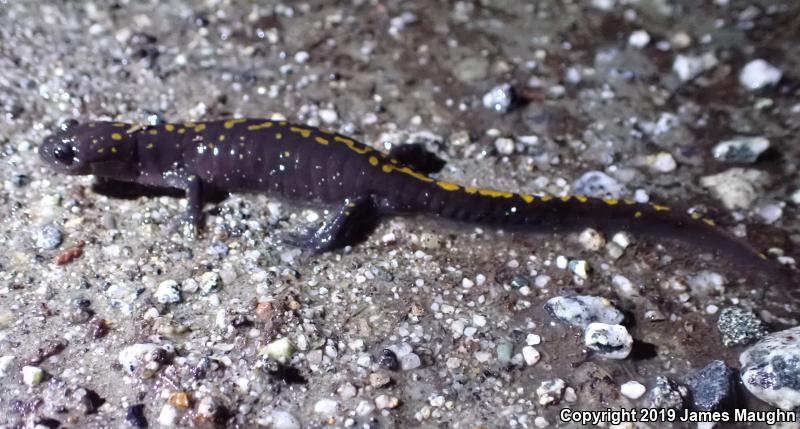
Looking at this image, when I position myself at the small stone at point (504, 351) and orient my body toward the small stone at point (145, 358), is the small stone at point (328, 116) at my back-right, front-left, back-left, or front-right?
front-right

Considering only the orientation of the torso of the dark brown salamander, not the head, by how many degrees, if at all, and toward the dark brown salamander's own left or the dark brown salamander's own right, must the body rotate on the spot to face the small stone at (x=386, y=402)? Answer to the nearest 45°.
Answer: approximately 90° to the dark brown salamander's own left

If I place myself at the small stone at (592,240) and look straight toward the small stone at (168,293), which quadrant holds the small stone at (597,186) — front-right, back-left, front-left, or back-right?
back-right

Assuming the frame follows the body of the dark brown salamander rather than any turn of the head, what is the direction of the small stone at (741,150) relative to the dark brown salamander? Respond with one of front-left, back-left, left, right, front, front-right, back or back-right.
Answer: back

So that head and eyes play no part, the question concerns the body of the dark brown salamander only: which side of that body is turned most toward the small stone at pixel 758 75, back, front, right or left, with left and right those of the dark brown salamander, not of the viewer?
back

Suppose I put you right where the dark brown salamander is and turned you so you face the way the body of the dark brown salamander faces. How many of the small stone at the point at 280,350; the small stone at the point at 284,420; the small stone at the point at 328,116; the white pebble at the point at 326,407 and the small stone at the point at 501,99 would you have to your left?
3

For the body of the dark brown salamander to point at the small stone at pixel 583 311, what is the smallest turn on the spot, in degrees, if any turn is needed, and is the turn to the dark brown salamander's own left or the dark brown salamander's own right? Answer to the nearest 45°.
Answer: approximately 135° to the dark brown salamander's own left

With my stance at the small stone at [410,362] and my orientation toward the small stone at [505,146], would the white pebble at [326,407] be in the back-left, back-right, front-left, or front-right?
back-left

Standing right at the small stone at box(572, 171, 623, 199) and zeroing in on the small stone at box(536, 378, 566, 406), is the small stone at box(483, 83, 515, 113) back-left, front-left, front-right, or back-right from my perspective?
back-right

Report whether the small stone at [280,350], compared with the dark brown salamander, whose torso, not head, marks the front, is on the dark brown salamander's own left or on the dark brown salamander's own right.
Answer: on the dark brown salamander's own left

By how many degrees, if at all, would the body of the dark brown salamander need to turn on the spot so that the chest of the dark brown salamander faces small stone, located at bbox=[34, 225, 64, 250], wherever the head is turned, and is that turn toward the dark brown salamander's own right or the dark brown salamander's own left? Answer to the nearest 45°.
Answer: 0° — it already faces it

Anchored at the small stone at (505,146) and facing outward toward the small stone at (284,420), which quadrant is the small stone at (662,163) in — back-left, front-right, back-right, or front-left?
back-left

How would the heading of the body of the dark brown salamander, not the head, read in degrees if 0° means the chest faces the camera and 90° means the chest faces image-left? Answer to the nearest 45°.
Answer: approximately 90°

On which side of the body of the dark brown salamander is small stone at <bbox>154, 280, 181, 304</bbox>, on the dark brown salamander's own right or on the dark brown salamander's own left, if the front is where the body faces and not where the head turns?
on the dark brown salamander's own left

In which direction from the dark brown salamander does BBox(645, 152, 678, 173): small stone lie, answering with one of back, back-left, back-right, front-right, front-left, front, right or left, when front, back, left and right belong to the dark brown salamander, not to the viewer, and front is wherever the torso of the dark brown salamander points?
back

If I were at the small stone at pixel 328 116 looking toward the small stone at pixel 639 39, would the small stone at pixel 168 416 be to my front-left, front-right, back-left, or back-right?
back-right

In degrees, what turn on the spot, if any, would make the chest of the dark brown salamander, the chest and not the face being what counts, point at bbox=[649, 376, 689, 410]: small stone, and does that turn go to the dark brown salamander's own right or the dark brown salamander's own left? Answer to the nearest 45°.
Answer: approximately 135° to the dark brown salamander's own left

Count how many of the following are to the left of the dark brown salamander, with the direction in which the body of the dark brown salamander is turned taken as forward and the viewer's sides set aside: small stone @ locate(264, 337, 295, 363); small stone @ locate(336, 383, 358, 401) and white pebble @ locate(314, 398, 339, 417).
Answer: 3

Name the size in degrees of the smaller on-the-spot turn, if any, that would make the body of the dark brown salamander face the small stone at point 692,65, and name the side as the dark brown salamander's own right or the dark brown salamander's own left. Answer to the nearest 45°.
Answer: approximately 135° to the dark brown salamander's own right

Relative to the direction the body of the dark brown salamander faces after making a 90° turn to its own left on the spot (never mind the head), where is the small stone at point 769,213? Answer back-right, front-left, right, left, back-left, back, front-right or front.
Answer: left
